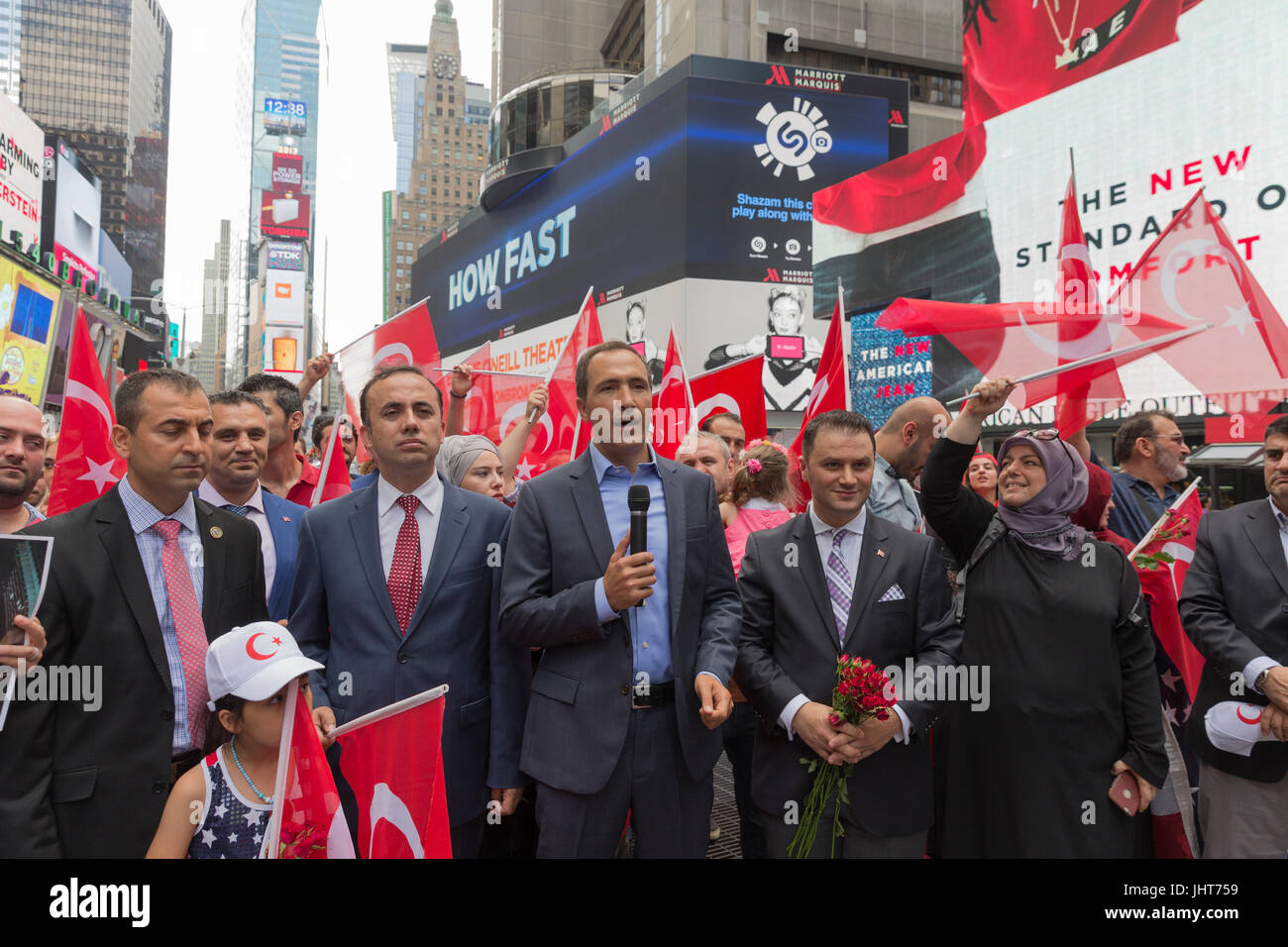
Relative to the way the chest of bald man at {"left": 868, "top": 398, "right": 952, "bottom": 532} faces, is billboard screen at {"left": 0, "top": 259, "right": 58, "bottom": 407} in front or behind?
behind

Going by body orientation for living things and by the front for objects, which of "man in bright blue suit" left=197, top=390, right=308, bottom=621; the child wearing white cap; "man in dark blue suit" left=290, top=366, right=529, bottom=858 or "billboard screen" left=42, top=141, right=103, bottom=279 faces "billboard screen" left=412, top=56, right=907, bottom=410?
"billboard screen" left=42, top=141, right=103, bottom=279

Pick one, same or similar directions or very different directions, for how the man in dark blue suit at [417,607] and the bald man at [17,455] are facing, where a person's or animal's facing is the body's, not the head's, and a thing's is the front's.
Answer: same or similar directions

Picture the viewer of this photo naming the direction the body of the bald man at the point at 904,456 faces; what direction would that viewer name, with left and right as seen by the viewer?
facing to the right of the viewer

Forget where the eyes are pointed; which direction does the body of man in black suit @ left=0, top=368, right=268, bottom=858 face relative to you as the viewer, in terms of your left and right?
facing the viewer and to the right of the viewer

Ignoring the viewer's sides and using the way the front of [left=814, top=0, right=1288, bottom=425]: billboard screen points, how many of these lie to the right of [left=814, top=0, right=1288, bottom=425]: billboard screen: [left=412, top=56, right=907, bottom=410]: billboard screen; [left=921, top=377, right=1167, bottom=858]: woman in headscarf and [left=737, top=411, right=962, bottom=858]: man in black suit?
1

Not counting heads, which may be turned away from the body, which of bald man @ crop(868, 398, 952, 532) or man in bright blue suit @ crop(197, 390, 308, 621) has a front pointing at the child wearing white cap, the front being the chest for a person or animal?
the man in bright blue suit

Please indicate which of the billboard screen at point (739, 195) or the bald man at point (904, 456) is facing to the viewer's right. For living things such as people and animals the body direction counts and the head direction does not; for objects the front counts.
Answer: the bald man

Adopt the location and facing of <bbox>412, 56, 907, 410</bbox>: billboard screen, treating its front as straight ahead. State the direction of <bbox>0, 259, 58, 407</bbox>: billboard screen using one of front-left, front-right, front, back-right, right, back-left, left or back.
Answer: front-right

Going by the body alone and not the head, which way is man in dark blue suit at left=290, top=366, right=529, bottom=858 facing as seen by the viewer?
toward the camera

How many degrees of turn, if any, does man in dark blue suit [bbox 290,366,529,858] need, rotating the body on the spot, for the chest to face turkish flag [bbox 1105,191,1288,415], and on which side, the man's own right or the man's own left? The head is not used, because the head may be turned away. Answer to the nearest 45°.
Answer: approximately 90° to the man's own left

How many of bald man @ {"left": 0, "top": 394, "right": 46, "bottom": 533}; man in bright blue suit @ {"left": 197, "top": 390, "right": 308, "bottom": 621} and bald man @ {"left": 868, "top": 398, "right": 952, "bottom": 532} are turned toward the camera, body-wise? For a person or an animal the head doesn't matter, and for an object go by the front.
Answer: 2

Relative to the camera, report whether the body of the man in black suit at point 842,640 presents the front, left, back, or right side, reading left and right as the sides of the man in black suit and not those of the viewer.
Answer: front

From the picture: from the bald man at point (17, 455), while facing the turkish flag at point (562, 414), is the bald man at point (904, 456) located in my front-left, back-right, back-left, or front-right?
front-right

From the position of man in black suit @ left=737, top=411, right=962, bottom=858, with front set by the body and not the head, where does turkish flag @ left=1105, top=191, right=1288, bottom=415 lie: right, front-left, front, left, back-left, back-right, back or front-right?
back-left

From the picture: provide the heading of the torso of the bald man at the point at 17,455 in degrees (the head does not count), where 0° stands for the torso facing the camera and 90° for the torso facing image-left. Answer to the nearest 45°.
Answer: approximately 0°

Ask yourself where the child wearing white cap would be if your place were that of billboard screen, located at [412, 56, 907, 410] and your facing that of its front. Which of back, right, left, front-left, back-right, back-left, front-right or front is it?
front-left

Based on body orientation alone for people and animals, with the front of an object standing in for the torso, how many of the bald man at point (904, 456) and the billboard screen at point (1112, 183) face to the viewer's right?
1
